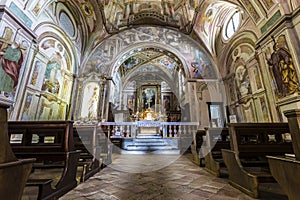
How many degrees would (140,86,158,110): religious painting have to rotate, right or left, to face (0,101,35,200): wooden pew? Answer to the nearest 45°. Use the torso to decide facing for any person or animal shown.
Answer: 0° — it already faces it

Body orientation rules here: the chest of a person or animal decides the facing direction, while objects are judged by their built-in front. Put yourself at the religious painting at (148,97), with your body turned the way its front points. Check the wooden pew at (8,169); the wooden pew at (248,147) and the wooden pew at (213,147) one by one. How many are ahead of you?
3

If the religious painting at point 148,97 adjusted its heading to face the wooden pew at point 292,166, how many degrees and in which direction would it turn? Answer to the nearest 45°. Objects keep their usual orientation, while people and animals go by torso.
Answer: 0° — it already faces it

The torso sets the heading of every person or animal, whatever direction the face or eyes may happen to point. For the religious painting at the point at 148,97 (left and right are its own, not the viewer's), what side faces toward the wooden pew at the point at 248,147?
front

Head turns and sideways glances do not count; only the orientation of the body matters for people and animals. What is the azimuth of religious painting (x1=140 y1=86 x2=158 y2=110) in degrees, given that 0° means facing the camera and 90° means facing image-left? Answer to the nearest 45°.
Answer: approximately 0°

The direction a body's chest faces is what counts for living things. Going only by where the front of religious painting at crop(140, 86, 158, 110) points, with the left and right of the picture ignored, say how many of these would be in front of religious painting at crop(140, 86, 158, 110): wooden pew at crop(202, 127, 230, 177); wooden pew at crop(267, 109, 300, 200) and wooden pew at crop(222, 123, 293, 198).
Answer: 3

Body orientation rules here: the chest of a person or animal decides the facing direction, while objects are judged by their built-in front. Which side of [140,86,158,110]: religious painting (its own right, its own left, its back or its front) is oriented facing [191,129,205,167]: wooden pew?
front

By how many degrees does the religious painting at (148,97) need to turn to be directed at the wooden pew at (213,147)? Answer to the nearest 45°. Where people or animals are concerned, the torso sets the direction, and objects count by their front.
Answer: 0° — it already faces it

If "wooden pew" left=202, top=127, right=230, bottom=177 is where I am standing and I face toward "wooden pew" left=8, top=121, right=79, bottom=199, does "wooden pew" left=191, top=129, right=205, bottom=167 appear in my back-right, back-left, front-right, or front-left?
back-right

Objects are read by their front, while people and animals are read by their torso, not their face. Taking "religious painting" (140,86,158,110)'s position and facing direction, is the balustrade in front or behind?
in front
